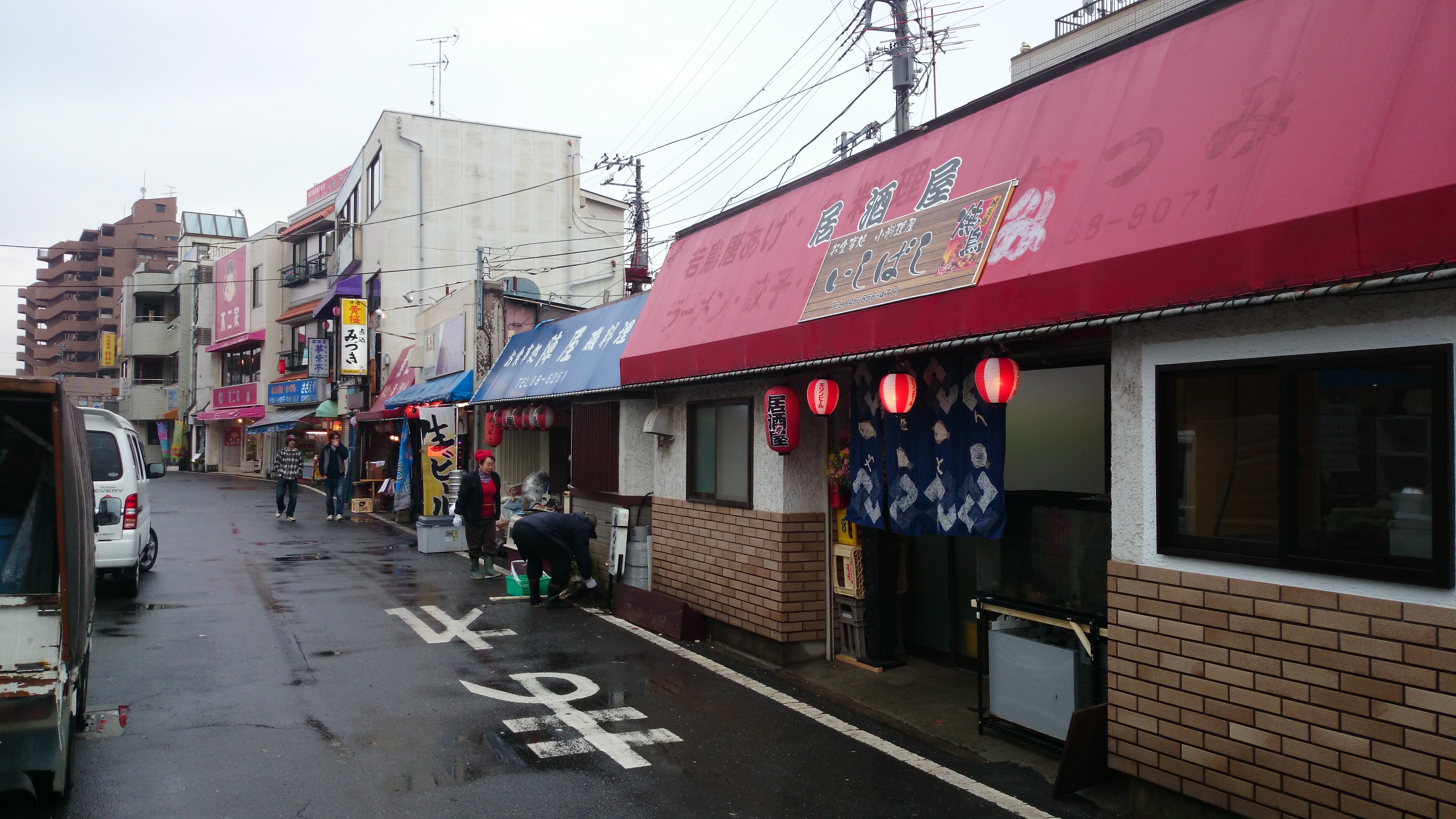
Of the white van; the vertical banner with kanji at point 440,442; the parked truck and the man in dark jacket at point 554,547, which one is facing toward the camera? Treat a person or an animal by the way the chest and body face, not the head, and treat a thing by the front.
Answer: the vertical banner with kanji

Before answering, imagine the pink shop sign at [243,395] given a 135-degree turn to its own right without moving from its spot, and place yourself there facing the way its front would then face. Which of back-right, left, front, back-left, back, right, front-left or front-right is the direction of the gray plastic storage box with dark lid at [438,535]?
back

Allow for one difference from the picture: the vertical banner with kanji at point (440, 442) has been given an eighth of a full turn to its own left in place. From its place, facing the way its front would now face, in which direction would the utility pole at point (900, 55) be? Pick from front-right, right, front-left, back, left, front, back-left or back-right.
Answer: front

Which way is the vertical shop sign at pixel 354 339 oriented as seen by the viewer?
toward the camera

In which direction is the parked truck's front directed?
away from the camera

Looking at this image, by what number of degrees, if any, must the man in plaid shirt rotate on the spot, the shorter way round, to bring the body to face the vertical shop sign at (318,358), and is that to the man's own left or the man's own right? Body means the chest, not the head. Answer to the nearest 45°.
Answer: approximately 180°

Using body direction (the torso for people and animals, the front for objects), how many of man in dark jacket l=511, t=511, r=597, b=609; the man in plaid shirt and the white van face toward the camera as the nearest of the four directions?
1

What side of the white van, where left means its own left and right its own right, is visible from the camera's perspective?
back

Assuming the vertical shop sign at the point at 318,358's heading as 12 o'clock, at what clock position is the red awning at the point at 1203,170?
The red awning is roughly at 12 o'clock from the vertical shop sign.

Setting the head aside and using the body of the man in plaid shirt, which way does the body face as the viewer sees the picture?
toward the camera

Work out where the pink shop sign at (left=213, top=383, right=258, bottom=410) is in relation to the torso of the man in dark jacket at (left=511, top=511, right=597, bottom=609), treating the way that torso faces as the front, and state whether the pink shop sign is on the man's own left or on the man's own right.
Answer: on the man's own left

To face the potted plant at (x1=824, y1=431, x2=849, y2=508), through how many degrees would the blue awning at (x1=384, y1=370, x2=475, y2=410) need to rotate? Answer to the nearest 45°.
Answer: approximately 45° to its left

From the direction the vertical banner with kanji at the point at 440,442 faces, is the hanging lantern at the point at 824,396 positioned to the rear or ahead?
ahead

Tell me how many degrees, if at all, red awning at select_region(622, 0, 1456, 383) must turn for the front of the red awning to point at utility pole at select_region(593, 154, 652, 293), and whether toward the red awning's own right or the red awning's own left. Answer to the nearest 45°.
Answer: approximately 90° to the red awning's own right

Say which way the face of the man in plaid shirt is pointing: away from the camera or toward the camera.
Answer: toward the camera

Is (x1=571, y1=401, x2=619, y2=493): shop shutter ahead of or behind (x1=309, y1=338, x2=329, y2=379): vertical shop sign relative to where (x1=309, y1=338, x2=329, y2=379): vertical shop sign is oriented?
ahead

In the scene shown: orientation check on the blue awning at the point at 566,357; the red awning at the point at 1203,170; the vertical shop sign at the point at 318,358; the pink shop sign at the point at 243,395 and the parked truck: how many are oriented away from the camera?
1

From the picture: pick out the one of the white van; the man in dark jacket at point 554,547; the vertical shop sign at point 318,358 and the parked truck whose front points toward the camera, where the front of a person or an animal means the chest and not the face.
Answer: the vertical shop sign
